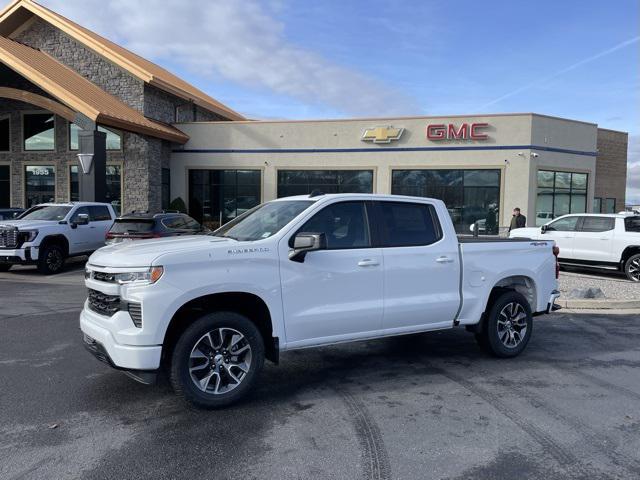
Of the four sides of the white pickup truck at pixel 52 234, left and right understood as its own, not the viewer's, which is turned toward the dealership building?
back

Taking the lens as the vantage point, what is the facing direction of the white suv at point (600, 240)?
facing to the left of the viewer

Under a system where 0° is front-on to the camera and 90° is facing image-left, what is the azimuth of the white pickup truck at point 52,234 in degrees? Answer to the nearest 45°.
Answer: approximately 45°

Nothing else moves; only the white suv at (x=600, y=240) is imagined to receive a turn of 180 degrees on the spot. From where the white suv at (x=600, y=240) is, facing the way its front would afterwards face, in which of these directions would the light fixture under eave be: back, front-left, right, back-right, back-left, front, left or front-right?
back

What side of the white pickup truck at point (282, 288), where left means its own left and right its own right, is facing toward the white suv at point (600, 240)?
back

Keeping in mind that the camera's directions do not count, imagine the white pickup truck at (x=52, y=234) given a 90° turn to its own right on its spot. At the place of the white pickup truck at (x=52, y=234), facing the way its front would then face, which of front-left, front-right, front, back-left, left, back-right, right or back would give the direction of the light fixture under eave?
front-right

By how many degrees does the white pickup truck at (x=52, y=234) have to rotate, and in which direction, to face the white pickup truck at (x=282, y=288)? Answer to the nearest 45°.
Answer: approximately 45° to its left

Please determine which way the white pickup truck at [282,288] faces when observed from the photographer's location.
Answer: facing the viewer and to the left of the viewer

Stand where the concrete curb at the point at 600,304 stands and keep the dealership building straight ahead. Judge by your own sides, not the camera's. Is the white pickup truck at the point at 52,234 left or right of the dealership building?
left

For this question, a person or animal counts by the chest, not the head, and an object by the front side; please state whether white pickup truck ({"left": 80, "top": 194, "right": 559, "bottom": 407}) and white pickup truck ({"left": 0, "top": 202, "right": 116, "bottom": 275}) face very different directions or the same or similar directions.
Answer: same or similar directions

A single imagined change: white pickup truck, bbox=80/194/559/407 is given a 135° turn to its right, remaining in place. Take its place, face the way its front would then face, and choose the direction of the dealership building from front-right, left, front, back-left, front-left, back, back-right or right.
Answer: front

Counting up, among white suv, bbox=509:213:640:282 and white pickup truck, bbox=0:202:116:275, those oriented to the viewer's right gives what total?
0

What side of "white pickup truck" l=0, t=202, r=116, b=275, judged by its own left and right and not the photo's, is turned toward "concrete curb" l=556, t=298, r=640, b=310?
left

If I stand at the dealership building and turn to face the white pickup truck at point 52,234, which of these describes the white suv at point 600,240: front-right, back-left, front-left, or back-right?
front-left
